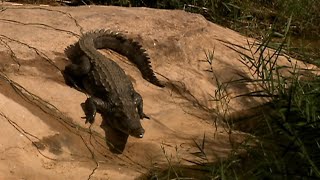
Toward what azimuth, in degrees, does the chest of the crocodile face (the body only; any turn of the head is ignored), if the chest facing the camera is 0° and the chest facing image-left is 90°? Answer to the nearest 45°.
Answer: approximately 315°

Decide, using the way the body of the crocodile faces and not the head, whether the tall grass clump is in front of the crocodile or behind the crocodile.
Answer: in front
